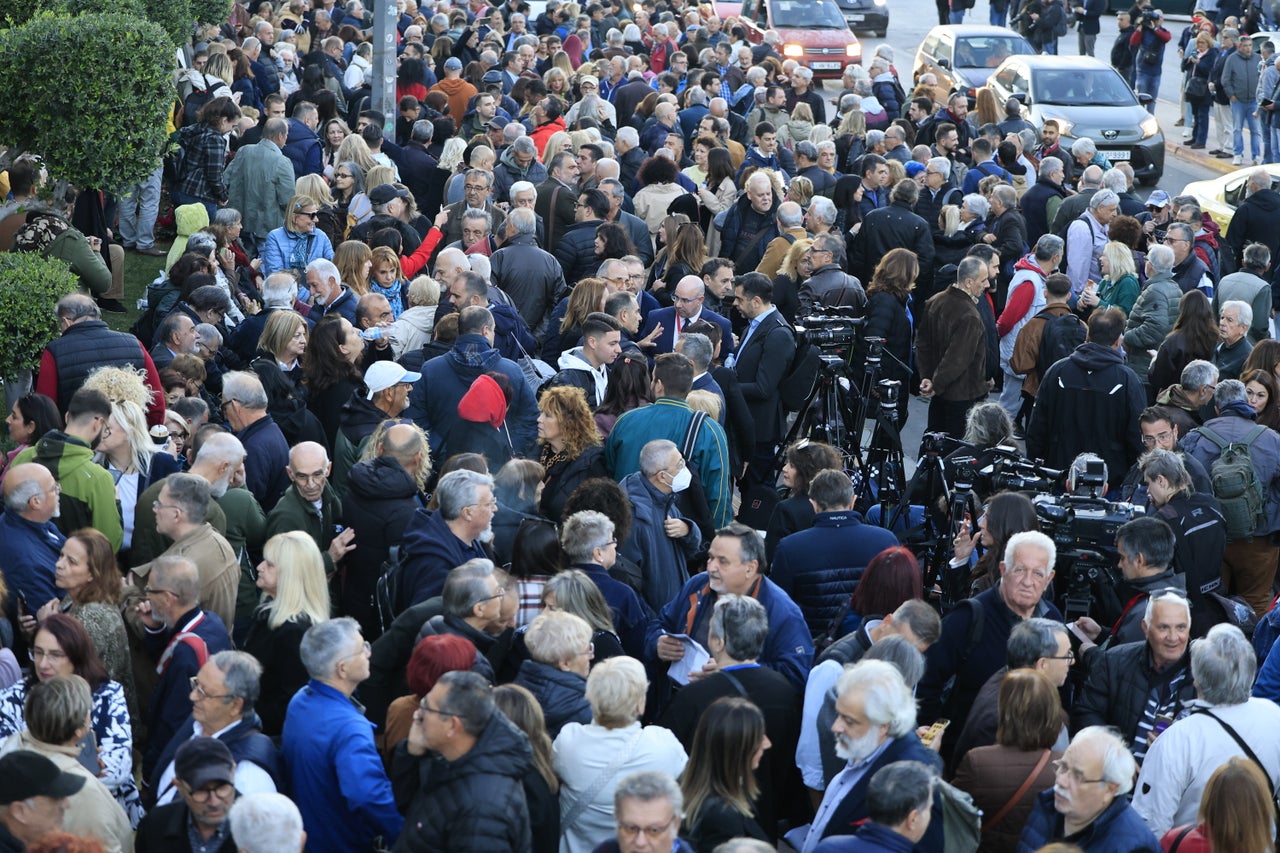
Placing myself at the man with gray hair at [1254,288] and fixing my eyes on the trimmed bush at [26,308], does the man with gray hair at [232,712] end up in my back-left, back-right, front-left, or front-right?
front-left

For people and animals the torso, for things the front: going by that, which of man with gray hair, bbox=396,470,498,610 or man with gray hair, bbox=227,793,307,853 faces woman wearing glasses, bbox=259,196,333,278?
man with gray hair, bbox=227,793,307,853

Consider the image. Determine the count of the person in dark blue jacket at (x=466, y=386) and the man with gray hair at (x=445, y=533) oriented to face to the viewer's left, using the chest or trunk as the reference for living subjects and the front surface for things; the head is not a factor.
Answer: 0

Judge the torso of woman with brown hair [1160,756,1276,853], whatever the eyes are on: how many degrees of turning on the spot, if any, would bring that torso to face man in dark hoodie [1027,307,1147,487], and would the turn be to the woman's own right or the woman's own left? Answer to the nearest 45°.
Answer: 0° — they already face them

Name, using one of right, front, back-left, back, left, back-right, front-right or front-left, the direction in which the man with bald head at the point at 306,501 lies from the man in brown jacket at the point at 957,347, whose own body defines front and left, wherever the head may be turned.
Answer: back

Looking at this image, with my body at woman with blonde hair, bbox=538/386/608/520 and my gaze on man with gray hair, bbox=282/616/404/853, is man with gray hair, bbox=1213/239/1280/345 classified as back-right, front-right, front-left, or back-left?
back-left

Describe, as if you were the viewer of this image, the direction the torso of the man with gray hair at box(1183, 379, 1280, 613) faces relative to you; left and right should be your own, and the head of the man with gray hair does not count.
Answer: facing away from the viewer

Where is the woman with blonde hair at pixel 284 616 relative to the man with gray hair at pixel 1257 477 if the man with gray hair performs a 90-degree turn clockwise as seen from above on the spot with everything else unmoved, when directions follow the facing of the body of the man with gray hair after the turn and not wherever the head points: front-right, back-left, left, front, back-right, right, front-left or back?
back-right

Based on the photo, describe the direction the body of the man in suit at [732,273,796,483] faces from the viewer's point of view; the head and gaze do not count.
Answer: to the viewer's left

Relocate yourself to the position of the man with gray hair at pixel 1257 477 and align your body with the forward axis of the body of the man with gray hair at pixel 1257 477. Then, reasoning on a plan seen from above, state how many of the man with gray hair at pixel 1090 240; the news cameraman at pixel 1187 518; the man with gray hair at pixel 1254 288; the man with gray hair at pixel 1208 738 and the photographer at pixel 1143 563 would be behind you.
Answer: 3

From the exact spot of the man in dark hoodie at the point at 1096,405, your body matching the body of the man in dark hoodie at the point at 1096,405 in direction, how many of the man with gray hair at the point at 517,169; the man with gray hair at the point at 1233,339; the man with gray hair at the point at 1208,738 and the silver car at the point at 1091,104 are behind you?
1

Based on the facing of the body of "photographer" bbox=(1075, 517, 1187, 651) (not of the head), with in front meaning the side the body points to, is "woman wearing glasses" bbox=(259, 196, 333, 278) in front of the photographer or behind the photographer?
in front

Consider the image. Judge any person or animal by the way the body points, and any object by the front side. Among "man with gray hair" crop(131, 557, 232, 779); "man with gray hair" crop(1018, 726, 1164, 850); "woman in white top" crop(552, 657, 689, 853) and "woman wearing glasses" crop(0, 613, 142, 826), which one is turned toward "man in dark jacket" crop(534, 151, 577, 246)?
the woman in white top

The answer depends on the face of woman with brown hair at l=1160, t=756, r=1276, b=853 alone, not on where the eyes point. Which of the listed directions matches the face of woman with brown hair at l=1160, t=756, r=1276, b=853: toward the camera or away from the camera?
away from the camera

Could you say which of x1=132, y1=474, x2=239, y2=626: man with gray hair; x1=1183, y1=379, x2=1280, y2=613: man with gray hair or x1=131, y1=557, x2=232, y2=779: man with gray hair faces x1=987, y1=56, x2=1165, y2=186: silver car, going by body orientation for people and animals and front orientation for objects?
x1=1183, y1=379, x2=1280, y2=613: man with gray hair
